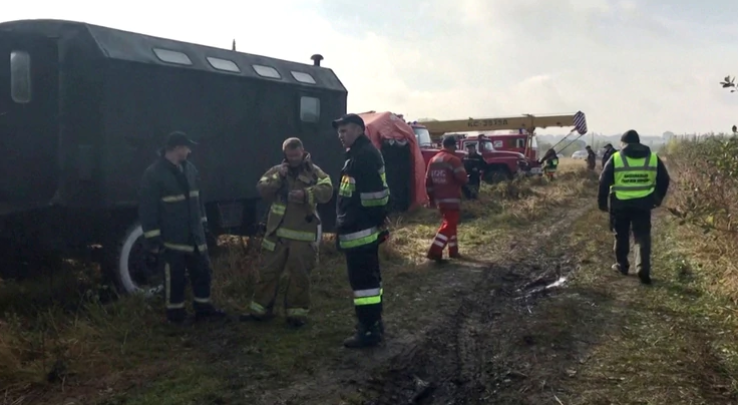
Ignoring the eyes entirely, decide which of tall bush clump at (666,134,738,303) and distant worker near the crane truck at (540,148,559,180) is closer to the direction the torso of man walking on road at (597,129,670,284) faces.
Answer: the distant worker near the crane truck

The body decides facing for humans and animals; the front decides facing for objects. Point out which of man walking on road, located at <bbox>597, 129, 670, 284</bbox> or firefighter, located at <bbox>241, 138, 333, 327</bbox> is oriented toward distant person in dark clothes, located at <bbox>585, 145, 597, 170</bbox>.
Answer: the man walking on road

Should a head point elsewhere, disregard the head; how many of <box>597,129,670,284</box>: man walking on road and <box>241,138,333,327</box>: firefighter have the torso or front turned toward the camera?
1

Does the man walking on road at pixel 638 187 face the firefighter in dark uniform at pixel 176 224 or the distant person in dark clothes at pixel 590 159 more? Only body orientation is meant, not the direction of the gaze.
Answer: the distant person in dark clothes

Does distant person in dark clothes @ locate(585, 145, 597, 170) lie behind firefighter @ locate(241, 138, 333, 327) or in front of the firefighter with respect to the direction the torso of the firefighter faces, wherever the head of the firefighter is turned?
behind

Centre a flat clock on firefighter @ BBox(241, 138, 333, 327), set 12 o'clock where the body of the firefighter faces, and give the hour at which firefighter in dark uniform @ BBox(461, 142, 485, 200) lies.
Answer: The firefighter in dark uniform is roughly at 7 o'clock from the firefighter.

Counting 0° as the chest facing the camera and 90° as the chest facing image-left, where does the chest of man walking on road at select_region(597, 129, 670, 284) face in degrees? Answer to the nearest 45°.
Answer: approximately 180°

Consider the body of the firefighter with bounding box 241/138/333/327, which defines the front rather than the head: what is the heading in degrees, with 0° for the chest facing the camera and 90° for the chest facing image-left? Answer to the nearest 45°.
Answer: approximately 0°

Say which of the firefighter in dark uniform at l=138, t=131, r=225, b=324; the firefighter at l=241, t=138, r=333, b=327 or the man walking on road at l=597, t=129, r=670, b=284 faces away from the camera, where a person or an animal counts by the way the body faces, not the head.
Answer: the man walking on road

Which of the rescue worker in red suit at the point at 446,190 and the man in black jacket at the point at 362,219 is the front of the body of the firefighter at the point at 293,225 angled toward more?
the man in black jacket

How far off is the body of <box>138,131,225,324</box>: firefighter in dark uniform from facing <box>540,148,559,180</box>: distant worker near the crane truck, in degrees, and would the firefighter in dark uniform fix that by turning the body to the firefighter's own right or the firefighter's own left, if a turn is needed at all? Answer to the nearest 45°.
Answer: approximately 90° to the firefighter's own left
